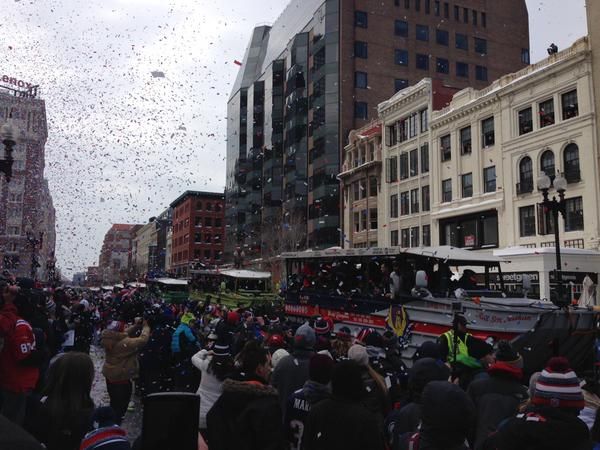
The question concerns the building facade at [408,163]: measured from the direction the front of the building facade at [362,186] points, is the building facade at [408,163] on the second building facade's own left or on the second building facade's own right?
on the second building facade's own left

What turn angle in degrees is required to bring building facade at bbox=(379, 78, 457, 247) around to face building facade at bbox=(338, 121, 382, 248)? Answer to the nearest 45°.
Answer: approximately 90° to its right

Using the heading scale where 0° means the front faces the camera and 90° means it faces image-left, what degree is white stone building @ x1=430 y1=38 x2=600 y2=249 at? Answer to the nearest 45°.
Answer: approximately 45°

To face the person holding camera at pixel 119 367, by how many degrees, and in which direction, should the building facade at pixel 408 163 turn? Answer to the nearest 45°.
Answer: approximately 45° to its left

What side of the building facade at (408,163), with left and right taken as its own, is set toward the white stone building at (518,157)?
left

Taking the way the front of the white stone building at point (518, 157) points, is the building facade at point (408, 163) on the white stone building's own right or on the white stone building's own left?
on the white stone building's own right

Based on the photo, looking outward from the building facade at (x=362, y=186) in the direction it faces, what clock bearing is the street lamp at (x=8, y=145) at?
The street lamp is roughly at 11 o'clock from the building facade.

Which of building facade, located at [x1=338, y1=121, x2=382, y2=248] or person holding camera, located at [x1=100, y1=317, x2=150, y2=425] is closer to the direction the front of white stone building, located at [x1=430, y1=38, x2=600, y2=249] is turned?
the person holding camera

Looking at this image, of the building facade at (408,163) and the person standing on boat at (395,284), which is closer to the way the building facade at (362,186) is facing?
the person standing on boat

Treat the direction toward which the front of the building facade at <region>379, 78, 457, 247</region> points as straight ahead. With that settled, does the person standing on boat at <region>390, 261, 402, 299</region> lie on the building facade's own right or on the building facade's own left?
on the building facade's own left

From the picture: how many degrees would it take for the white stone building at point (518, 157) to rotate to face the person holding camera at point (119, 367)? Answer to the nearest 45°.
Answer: approximately 45° to its left
